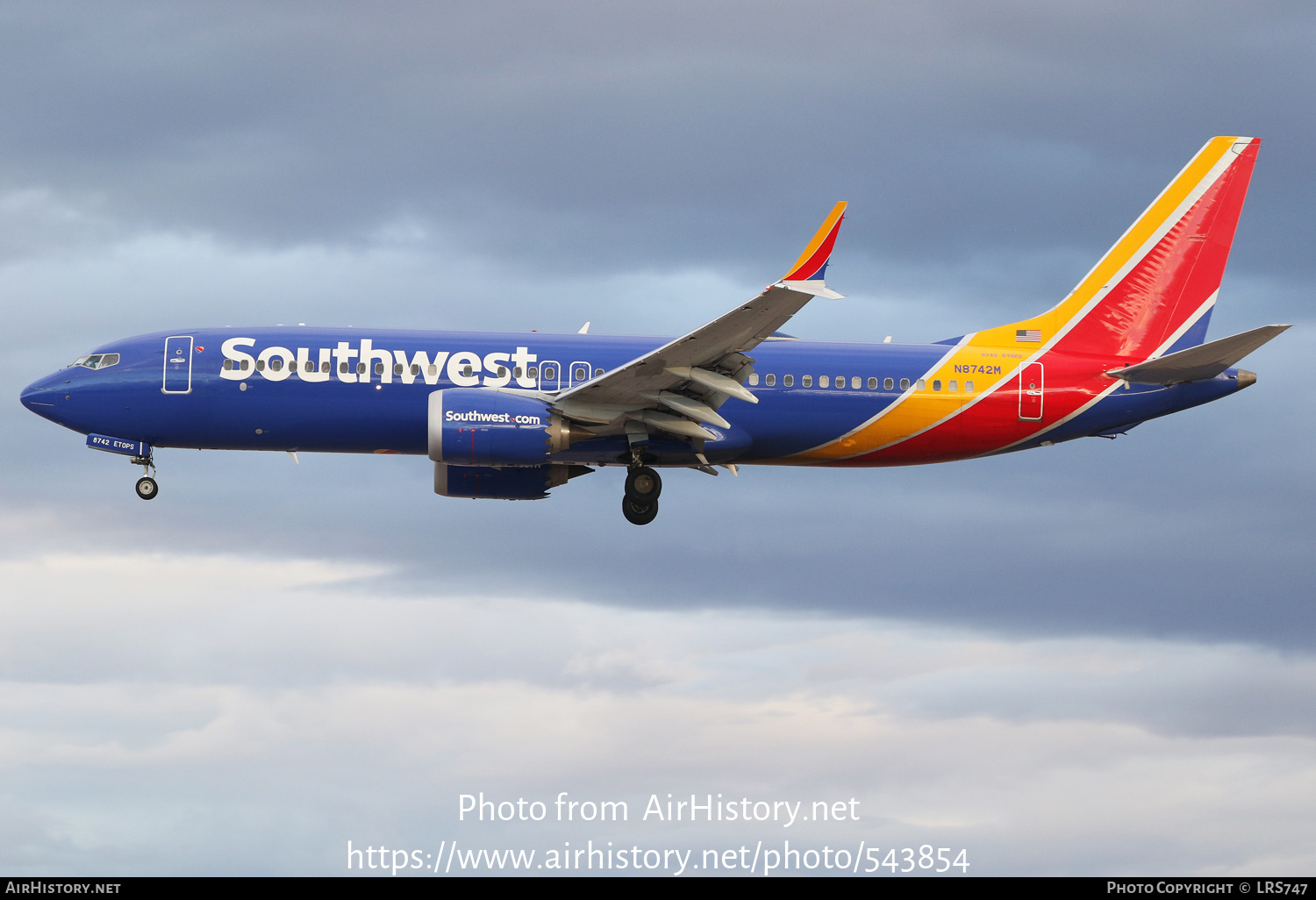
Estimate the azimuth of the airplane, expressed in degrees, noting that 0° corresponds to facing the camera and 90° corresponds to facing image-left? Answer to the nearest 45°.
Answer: approximately 90°
